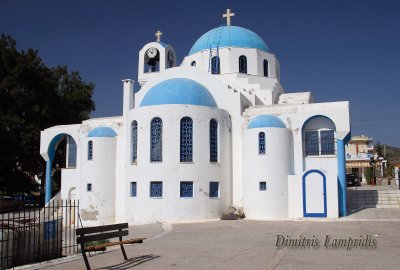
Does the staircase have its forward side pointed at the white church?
no

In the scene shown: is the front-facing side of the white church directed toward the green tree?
no

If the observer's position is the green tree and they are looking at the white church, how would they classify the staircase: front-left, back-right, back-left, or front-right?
front-left

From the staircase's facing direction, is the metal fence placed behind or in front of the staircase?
in front

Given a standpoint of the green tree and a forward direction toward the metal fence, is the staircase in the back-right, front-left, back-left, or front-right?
front-left

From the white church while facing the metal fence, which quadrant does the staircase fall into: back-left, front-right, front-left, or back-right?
back-left

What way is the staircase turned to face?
toward the camera
